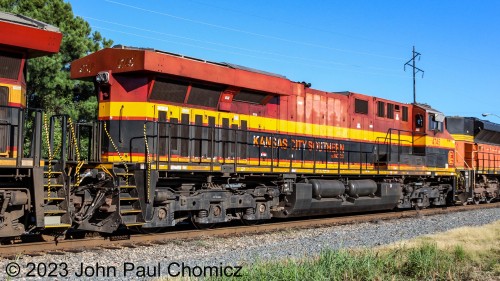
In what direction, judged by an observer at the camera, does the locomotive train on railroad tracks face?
facing away from the viewer and to the right of the viewer

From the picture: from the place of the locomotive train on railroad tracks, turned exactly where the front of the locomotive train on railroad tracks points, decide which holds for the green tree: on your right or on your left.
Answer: on your left
